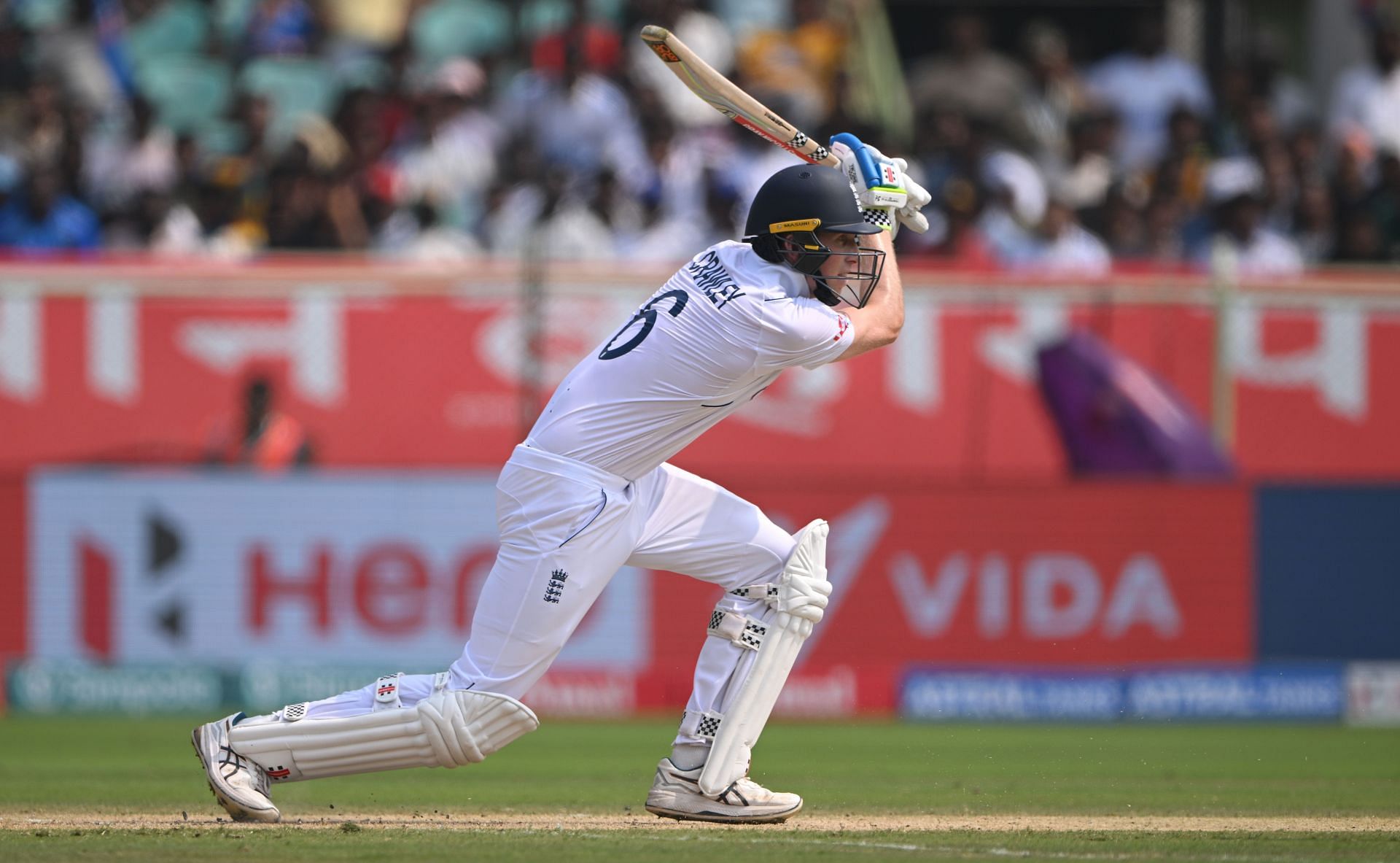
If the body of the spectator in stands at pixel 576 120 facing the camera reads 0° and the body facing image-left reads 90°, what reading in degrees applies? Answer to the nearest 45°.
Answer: approximately 0°

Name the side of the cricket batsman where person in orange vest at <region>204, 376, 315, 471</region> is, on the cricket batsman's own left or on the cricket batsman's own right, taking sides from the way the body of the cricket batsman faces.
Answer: on the cricket batsman's own left

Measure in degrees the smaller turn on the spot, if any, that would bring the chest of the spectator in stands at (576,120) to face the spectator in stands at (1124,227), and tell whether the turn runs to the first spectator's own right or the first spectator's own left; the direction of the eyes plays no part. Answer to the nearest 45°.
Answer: approximately 90° to the first spectator's own left

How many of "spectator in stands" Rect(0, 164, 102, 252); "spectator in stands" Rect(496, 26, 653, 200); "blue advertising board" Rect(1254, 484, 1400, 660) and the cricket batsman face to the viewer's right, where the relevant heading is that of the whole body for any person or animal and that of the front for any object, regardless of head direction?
1

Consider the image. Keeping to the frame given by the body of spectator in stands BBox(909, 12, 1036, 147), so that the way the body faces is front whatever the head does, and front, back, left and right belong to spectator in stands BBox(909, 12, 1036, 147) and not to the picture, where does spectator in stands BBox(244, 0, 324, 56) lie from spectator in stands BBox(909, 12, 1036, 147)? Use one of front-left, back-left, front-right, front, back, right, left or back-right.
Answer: right

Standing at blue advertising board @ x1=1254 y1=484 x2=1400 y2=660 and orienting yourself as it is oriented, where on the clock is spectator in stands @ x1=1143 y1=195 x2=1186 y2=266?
The spectator in stands is roughly at 5 o'clock from the blue advertising board.

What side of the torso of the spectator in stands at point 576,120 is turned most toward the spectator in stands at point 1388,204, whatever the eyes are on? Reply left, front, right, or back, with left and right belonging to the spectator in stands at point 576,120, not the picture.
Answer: left

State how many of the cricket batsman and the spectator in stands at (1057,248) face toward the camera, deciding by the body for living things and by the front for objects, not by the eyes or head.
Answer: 1

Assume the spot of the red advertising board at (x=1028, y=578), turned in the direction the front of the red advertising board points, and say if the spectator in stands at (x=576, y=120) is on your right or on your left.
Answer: on your right

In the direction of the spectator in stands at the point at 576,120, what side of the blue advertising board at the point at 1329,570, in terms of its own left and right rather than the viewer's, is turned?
back

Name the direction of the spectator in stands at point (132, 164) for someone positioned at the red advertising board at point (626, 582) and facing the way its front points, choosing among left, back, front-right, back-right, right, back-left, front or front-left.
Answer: back-right

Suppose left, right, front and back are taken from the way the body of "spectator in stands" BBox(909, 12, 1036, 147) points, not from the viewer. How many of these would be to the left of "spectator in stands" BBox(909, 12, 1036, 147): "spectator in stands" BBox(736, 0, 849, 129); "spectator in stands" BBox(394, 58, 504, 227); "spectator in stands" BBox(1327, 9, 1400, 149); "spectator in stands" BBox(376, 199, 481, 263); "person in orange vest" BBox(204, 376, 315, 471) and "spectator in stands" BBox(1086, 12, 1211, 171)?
2

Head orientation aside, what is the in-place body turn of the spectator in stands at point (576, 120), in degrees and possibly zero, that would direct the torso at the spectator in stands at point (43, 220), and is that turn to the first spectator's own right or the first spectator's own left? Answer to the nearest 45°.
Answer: approximately 90° to the first spectator's own right

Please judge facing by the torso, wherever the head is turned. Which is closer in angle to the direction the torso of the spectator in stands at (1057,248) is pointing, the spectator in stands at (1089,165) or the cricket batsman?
the cricket batsman

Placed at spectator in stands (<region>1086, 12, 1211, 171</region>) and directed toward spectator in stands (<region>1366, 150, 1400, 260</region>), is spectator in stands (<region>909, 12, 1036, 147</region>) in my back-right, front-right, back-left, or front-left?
back-right
